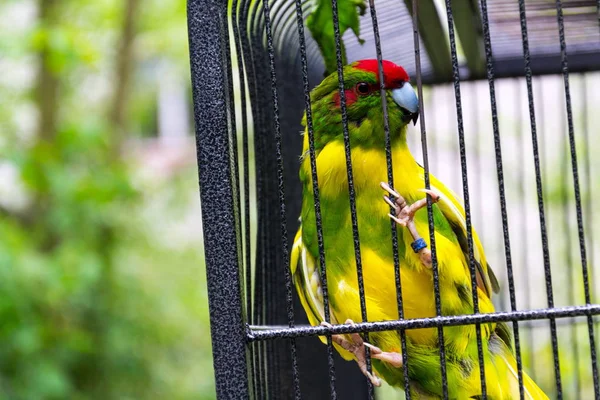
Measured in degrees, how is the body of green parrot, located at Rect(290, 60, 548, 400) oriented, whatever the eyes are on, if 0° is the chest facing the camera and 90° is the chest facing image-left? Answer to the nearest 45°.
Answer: approximately 0°
